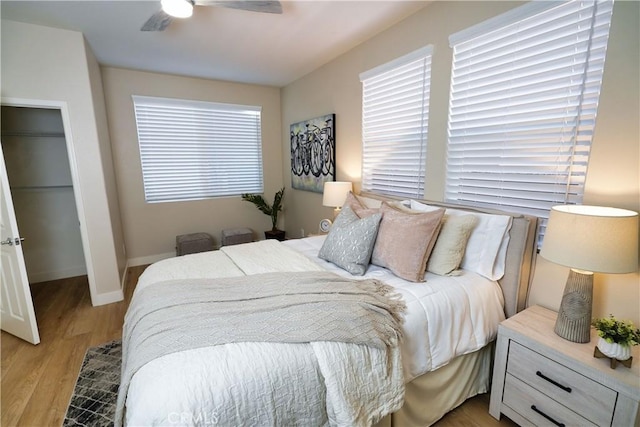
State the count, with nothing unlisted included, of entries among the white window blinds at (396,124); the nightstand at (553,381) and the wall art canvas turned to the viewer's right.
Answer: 0

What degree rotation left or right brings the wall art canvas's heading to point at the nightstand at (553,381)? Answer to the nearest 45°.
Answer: approximately 90° to its left

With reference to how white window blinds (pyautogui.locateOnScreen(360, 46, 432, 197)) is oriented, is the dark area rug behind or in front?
in front

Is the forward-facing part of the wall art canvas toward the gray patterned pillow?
no

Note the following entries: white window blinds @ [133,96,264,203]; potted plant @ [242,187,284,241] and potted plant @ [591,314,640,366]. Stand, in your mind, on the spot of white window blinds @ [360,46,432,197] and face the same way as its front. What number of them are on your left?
1

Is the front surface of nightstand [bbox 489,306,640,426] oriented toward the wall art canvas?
no

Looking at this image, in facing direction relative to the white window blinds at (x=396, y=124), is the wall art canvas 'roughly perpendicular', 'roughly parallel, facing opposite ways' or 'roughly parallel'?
roughly parallel

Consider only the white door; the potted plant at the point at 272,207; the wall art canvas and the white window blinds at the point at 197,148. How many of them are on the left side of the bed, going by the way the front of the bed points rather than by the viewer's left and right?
0

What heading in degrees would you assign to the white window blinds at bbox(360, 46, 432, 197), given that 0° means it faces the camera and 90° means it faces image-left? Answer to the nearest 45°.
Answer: approximately 45°

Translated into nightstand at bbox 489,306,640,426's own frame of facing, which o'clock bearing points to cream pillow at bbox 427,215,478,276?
The cream pillow is roughly at 2 o'clock from the nightstand.

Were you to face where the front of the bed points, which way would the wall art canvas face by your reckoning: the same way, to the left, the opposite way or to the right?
the same way

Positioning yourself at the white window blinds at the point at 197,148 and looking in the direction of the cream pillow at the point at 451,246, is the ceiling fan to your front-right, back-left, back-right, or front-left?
front-right

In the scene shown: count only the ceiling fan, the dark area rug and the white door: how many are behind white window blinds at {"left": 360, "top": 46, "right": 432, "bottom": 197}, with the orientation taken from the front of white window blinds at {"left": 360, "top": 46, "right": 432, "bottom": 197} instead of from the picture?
0

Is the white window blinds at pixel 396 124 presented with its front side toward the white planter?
no

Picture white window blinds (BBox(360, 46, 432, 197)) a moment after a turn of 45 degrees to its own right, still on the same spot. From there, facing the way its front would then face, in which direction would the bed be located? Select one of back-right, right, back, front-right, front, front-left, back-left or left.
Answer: left

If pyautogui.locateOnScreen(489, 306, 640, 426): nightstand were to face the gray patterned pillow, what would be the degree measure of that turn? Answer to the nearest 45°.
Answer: approximately 45° to its right

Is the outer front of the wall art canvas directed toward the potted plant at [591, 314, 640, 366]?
no

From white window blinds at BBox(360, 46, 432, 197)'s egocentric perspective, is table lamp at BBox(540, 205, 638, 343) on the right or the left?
on its left

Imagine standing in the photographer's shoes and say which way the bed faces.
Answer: facing the viewer and to the left of the viewer
